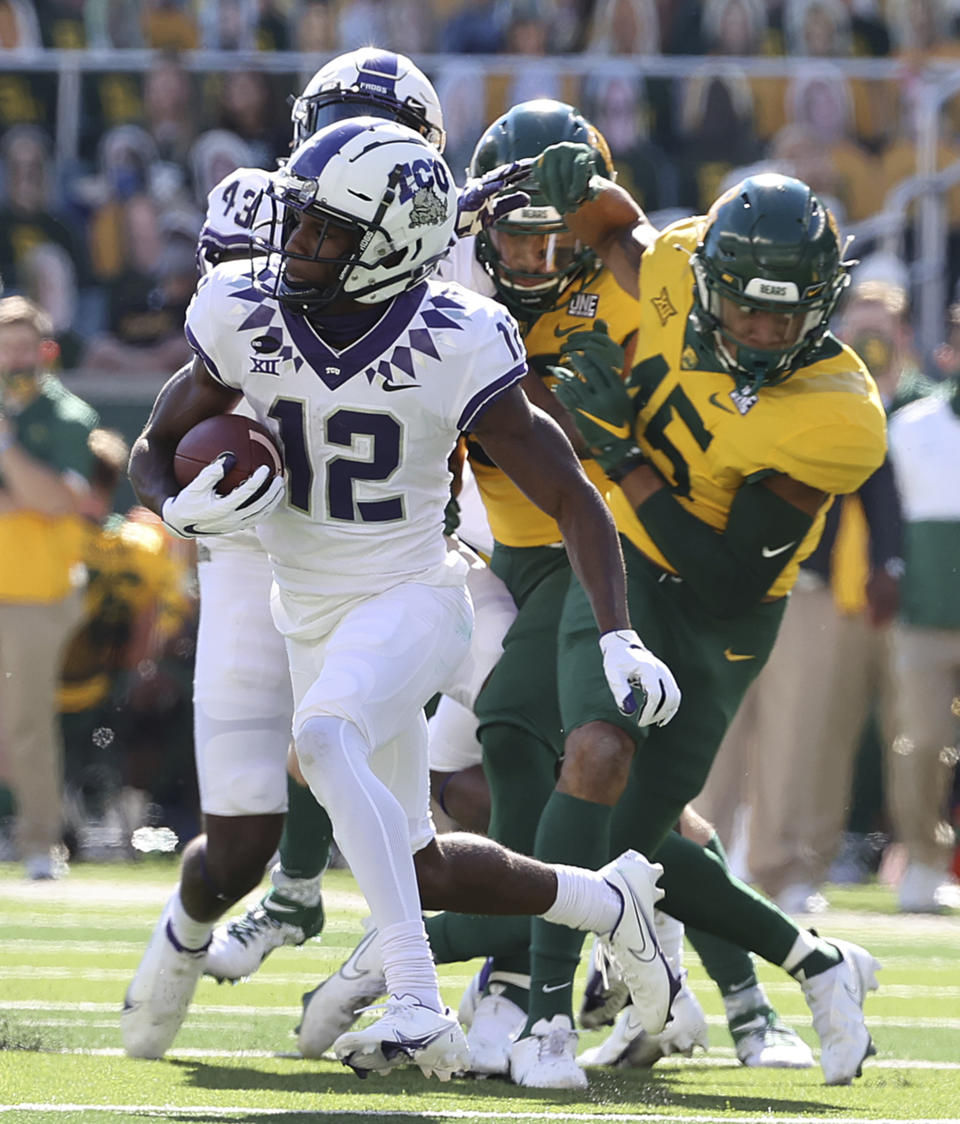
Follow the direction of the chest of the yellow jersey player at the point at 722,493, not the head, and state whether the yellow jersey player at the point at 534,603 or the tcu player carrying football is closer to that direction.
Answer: the tcu player carrying football

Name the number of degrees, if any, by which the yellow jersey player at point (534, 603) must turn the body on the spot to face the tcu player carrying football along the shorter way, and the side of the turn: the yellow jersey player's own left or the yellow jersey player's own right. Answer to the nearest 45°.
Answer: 0° — they already face them

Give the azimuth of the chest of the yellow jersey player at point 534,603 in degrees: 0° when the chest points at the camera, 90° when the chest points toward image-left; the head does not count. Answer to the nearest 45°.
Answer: approximately 0°

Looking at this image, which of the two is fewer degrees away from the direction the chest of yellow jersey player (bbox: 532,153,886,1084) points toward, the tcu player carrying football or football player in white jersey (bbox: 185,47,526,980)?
the tcu player carrying football

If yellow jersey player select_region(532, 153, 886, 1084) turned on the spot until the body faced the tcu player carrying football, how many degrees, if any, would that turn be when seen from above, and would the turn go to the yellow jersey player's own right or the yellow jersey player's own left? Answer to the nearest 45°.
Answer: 0° — they already face them
